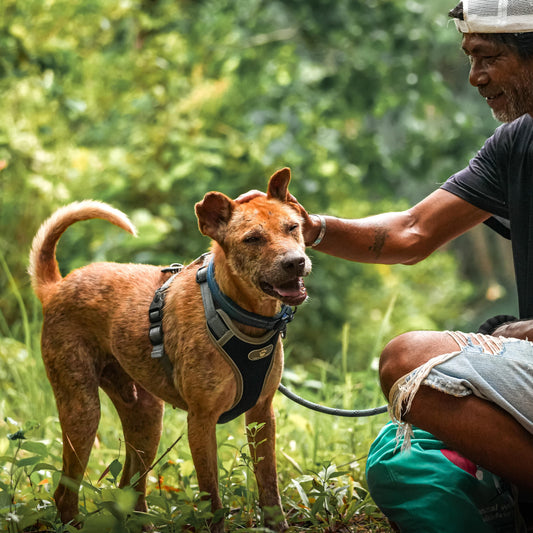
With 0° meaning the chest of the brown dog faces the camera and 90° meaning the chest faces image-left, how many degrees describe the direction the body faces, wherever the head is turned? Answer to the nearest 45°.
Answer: approximately 315°

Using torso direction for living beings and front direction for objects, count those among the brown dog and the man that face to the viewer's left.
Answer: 1

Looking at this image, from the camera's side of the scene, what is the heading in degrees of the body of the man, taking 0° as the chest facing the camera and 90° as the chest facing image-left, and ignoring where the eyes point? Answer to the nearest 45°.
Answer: approximately 90°

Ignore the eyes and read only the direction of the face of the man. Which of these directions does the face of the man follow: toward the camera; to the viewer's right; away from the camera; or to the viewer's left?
to the viewer's left

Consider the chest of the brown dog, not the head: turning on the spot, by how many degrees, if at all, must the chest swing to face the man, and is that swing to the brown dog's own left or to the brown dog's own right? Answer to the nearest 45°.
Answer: approximately 45° to the brown dog's own left

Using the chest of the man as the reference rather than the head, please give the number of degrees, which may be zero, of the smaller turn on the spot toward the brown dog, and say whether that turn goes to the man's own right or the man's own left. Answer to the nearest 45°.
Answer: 0° — they already face it
